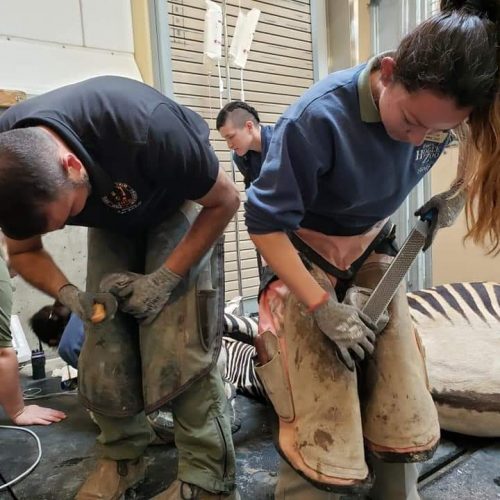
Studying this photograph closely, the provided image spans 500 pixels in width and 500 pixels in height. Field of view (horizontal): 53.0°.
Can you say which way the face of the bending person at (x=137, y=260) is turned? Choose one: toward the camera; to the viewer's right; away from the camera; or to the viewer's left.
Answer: to the viewer's left

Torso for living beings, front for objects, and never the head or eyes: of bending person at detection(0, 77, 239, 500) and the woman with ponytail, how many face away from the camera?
0

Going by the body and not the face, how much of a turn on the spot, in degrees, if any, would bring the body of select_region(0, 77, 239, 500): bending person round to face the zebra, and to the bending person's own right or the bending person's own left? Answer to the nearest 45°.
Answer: approximately 135° to the bending person's own left

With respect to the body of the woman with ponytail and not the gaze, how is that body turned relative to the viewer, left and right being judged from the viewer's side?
facing the viewer and to the right of the viewer

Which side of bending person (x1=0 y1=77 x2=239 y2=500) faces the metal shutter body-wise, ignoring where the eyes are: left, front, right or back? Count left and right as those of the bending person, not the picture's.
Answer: back
